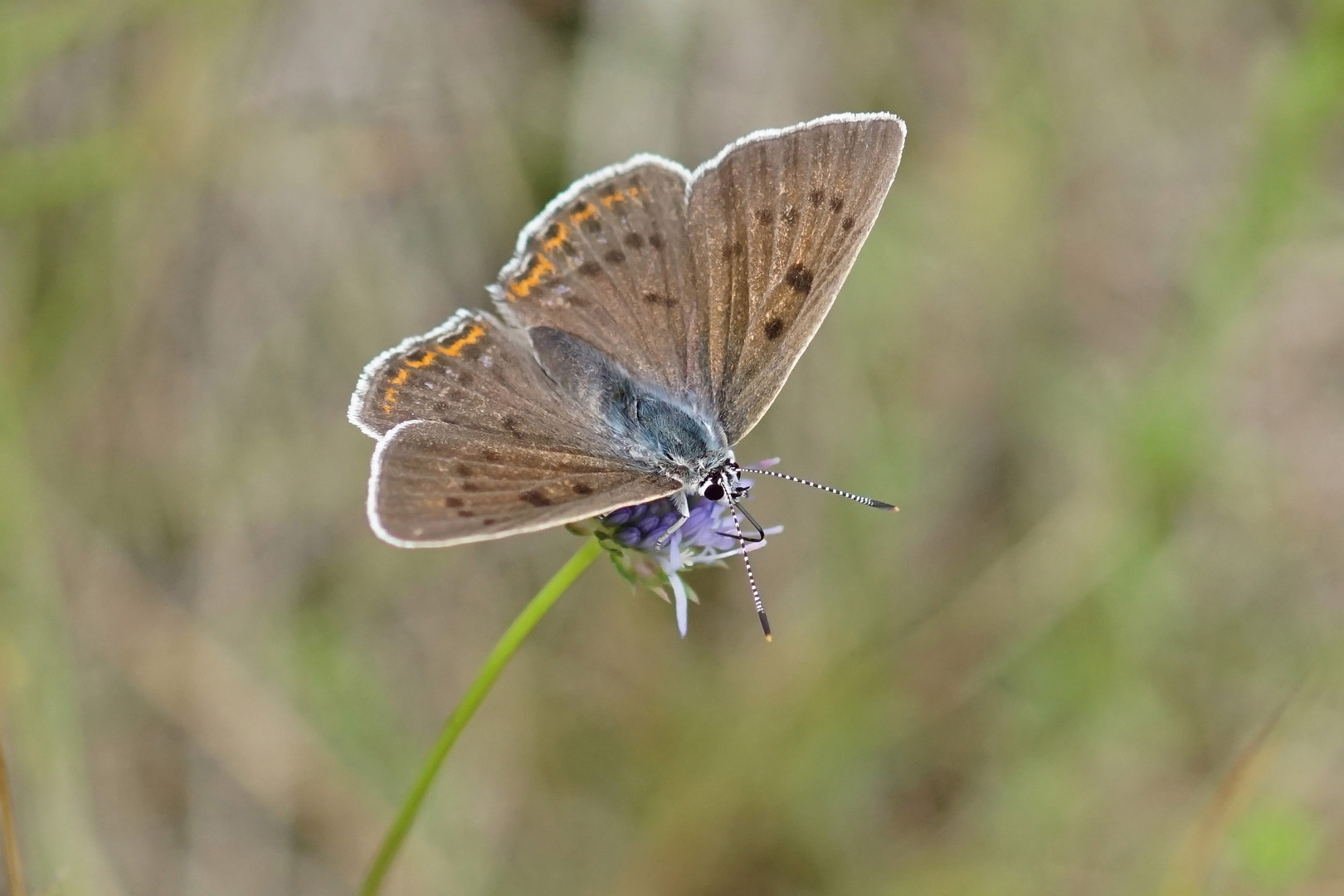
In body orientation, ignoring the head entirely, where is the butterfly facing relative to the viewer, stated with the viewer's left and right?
facing the viewer and to the right of the viewer
